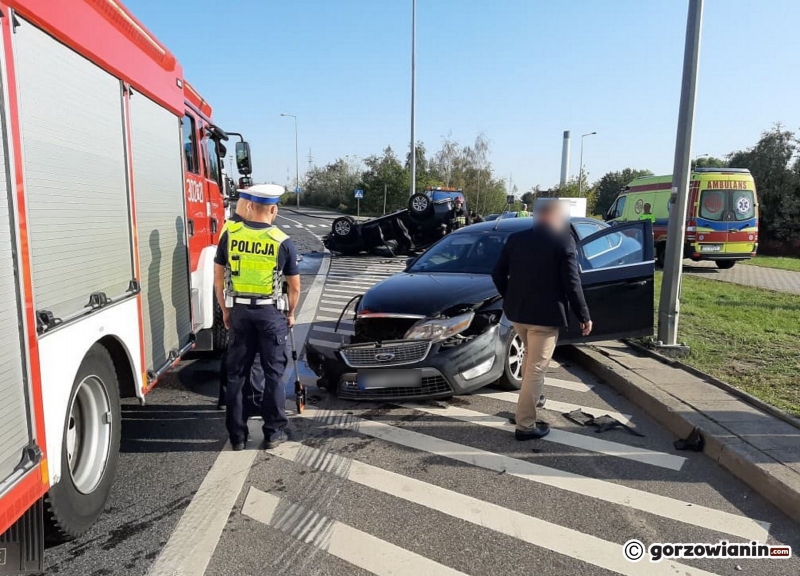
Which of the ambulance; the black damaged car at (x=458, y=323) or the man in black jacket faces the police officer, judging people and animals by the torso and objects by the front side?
the black damaged car

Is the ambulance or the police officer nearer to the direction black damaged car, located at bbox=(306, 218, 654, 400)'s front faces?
the police officer

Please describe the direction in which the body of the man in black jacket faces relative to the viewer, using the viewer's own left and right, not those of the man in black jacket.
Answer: facing away from the viewer and to the right of the viewer

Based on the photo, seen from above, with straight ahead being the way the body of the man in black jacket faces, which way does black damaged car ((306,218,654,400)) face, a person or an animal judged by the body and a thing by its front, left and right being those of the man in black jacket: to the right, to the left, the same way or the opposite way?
the opposite way

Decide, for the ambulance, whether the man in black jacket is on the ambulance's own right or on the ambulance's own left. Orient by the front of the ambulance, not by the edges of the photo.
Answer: on the ambulance's own left

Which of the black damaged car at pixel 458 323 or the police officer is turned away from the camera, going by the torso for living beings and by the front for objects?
the police officer

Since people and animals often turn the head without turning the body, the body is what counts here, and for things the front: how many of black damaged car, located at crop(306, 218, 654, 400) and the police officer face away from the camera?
1

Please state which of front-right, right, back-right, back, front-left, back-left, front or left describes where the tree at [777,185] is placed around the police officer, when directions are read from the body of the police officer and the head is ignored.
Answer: front-right

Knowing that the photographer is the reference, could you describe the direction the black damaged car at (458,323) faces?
facing the viewer and to the left of the viewer

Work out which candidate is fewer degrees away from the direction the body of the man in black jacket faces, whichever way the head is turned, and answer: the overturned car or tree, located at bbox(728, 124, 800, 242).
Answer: the tree

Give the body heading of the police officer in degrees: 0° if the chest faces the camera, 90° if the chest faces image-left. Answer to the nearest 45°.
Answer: approximately 180°

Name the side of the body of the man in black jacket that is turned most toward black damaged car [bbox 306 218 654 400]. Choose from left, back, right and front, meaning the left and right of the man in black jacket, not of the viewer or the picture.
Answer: left

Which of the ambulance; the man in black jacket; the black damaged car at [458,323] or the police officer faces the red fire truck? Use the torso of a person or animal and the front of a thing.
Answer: the black damaged car
